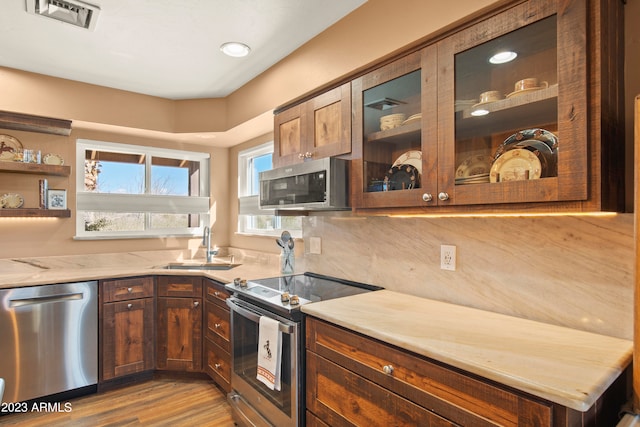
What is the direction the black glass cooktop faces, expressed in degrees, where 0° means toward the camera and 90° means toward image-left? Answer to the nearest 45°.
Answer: approximately 45°

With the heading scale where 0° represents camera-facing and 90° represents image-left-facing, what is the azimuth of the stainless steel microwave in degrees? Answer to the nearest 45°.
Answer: approximately 45°

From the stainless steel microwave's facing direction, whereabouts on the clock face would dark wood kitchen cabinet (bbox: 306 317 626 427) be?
The dark wood kitchen cabinet is roughly at 10 o'clock from the stainless steel microwave.

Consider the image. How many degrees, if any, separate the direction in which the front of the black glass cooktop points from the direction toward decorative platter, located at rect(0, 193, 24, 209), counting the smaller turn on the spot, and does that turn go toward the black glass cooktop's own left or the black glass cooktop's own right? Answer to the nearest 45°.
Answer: approximately 45° to the black glass cooktop's own right

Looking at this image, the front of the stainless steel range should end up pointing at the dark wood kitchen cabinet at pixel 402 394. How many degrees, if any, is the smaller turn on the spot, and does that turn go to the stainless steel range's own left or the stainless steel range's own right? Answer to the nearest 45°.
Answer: approximately 90° to the stainless steel range's own left

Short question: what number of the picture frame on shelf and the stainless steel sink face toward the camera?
2

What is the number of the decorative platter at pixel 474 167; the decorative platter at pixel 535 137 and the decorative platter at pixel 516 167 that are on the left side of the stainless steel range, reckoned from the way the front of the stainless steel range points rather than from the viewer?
3

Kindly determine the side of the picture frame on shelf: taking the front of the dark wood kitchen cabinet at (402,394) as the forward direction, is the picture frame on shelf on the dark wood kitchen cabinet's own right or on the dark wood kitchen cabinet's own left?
on the dark wood kitchen cabinet's own right

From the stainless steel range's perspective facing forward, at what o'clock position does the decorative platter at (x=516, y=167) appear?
The decorative platter is roughly at 9 o'clock from the stainless steel range.

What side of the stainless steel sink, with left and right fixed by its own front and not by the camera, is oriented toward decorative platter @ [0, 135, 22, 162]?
right

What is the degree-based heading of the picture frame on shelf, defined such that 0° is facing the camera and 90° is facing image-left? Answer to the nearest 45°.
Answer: approximately 0°

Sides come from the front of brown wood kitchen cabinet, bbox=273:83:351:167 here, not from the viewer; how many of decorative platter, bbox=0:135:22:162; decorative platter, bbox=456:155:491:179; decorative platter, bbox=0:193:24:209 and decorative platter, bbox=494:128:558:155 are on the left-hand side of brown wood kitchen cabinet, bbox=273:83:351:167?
2
